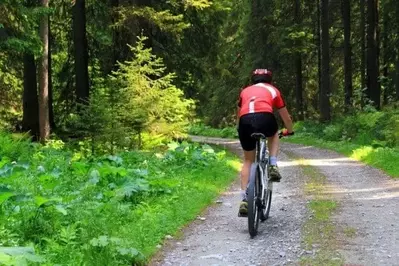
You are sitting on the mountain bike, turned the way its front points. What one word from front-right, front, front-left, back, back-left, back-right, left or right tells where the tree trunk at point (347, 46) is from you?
front

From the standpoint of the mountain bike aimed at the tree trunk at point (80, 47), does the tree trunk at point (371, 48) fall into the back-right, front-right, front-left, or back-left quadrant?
front-right

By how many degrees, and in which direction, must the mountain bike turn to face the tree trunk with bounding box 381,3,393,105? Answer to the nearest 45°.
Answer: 0° — it already faces it

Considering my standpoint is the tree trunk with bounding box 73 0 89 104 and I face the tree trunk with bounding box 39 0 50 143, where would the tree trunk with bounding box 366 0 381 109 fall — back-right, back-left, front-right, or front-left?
back-left

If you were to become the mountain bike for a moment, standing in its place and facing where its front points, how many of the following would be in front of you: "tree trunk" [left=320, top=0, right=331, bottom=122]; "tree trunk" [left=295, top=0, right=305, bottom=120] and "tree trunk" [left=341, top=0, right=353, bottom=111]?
3

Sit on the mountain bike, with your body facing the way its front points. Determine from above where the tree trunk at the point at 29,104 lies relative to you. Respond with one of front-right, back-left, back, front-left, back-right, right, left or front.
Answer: front-left

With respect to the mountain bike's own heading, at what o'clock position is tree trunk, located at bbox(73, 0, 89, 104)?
The tree trunk is roughly at 11 o'clock from the mountain bike.

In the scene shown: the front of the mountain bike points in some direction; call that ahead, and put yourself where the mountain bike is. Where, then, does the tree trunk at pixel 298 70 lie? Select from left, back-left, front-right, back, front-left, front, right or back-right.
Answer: front

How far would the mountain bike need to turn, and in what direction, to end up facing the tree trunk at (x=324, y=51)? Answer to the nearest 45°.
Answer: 0° — it already faces it

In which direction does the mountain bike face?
away from the camera

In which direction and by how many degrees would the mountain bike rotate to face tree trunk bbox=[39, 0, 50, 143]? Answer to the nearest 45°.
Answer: approximately 45° to its left

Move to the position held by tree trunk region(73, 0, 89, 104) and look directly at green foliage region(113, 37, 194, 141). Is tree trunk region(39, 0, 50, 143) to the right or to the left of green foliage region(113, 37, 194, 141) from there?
right
